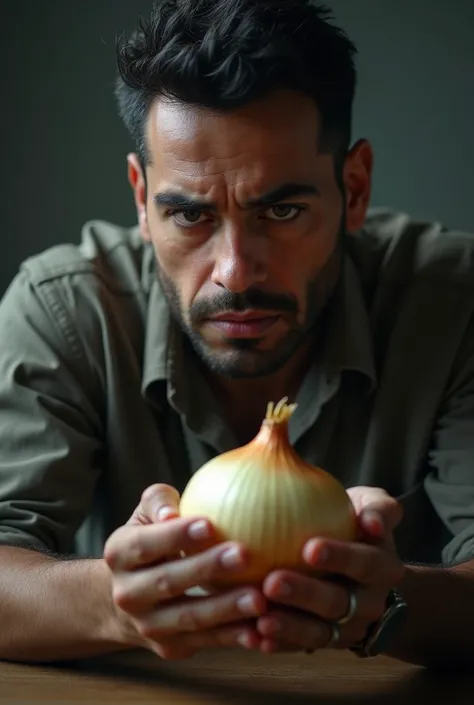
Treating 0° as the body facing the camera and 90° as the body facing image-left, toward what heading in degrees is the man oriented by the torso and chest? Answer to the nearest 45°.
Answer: approximately 0°
